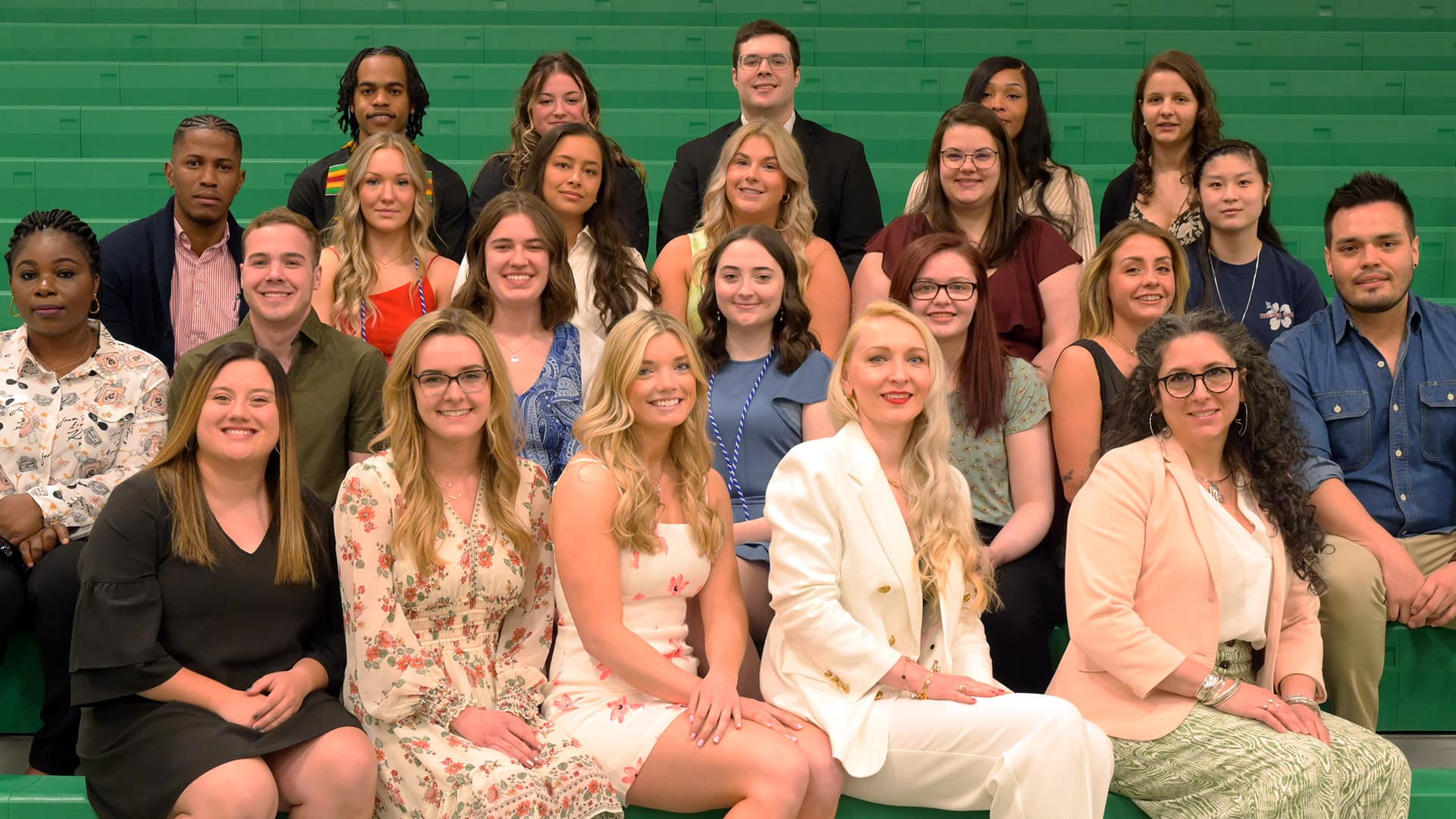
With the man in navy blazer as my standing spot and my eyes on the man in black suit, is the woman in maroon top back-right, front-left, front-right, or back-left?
front-right

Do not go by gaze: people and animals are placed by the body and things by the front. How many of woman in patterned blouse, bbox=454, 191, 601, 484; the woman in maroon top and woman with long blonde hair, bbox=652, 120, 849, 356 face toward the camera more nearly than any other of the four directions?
3

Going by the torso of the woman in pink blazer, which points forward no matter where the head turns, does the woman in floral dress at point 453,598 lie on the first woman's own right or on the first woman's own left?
on the first woman's own right

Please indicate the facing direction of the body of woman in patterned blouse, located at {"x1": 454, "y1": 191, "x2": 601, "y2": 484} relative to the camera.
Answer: toward the camera

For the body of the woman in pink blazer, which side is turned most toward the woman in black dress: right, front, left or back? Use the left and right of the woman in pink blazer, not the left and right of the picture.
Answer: right

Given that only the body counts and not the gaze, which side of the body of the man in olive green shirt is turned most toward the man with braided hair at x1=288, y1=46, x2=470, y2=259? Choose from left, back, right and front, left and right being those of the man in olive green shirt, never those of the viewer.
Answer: back

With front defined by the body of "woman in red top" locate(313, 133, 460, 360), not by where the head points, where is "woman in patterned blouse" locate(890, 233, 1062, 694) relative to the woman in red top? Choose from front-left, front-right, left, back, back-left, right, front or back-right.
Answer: front-left

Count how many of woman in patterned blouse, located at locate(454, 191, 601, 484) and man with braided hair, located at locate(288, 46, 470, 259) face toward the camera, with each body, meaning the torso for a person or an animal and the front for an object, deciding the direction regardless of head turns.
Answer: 2

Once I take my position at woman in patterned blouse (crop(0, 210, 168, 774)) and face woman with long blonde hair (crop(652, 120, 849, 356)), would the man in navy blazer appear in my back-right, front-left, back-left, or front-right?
front-left

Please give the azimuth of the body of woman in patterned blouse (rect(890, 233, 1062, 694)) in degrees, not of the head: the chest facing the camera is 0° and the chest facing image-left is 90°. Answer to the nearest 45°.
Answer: approximately 45°

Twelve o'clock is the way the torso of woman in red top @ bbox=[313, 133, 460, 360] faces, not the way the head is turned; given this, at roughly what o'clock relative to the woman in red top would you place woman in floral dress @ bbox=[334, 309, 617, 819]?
The woman in floral dress is roughly at 12 o'clock from the woman in red top.

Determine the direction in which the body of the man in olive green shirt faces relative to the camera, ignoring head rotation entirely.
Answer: toward the camera

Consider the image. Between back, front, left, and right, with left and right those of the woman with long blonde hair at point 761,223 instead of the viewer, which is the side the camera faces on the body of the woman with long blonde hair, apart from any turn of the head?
front
